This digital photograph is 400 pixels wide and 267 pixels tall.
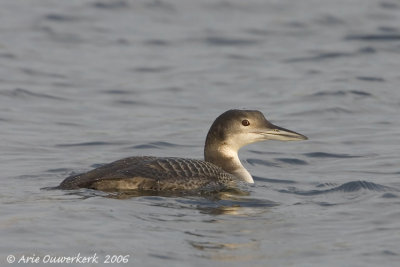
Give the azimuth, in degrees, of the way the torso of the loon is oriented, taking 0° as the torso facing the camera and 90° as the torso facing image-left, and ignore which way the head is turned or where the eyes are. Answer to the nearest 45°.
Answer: approximately 270°
